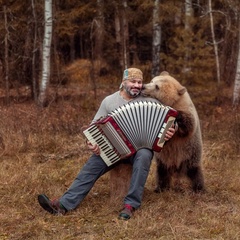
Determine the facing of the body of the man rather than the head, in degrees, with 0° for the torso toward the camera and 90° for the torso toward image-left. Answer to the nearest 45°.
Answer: approximately 0°

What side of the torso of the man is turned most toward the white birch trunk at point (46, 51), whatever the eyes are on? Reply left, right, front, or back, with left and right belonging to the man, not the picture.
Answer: back

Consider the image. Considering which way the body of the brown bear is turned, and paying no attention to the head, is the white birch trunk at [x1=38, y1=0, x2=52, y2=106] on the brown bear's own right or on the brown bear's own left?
on the brown bear's own right

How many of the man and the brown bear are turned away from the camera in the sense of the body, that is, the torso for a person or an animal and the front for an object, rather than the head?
0

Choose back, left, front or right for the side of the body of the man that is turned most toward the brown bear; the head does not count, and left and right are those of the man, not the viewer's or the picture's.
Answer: left

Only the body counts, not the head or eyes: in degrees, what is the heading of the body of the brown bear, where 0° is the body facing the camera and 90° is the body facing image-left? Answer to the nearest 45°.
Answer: approximately 45°

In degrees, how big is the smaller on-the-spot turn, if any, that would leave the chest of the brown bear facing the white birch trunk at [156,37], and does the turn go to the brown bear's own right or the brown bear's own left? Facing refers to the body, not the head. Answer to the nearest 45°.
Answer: approximately 135° to the brown bear's own right

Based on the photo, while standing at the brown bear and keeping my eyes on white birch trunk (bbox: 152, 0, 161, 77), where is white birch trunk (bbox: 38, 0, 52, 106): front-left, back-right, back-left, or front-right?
front-left

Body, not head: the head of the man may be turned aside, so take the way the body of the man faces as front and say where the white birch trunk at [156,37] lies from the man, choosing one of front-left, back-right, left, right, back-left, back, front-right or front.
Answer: back
